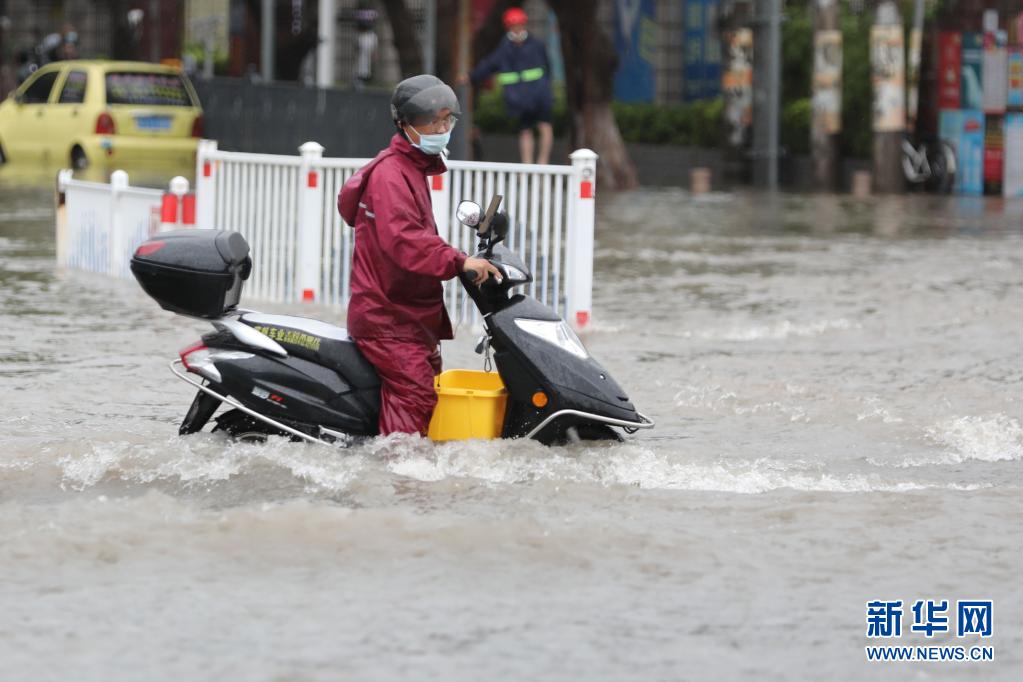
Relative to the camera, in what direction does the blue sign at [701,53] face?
facing the viewer

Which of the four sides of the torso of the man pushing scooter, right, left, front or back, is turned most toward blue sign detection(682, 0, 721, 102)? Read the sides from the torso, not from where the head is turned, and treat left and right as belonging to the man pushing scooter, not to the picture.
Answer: left

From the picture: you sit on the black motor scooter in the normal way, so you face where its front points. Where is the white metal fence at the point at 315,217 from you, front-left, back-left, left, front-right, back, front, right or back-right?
left

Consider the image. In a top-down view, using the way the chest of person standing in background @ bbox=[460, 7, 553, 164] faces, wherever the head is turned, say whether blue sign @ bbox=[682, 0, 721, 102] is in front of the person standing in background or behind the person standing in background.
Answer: behind

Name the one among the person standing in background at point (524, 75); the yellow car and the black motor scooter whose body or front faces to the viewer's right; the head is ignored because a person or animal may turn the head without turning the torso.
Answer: the black motor scooter

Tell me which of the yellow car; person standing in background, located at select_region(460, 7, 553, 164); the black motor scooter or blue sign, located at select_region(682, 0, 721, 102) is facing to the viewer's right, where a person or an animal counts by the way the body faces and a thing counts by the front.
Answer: the black motor scooter

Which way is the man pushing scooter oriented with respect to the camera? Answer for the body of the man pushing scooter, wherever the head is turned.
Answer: to the viewer's right

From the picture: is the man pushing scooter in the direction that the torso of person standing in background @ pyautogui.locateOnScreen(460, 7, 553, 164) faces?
yes

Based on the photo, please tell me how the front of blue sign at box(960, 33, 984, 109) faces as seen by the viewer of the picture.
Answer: facing the viewer

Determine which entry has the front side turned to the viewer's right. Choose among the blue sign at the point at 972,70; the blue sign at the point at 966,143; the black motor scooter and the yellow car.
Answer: the black motor scooter

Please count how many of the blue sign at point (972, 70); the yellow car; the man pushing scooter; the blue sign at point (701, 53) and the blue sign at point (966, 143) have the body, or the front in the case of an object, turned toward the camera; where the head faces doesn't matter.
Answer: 3

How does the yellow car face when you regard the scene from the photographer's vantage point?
facing away from the viewer and to the left of the viewer

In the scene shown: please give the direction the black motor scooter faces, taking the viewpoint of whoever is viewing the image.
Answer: facing to the right of the viewer

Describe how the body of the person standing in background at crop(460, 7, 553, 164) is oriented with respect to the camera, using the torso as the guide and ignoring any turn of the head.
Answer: toward the camera
